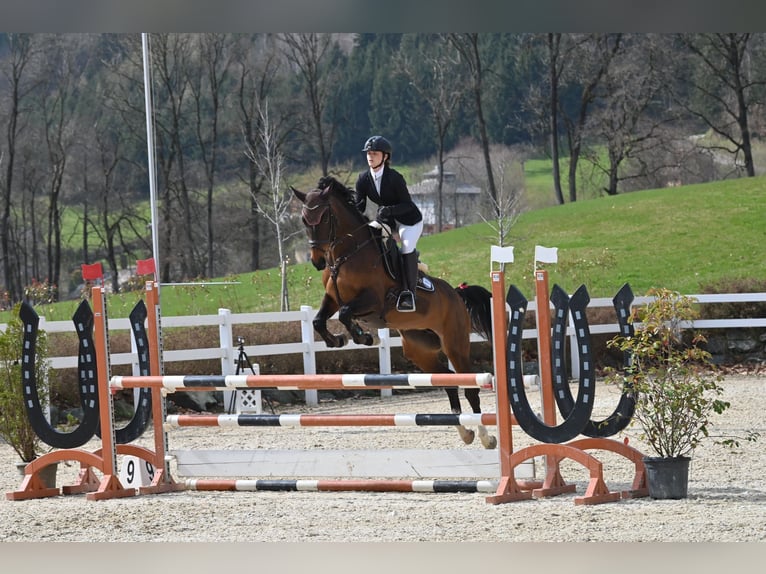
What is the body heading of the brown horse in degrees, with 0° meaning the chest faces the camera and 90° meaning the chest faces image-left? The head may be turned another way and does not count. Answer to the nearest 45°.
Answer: approximately 45°

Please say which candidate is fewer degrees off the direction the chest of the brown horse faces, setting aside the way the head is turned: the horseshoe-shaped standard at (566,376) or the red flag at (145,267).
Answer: the red flag

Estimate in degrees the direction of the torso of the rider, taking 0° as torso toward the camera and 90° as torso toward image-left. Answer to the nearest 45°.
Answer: approximately 45°

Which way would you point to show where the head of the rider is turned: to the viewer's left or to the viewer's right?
to the viewer's left

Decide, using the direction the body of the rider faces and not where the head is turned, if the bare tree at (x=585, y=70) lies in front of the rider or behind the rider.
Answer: behind

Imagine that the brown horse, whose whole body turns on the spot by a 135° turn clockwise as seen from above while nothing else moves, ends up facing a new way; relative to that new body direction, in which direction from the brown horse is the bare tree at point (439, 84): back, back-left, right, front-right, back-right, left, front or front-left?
front

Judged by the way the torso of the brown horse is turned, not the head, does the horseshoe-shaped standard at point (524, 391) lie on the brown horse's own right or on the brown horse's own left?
on the brown horse's own left

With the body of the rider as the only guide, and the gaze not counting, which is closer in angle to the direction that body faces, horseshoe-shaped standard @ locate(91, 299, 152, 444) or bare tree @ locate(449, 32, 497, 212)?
the horseshoe-shaped standard

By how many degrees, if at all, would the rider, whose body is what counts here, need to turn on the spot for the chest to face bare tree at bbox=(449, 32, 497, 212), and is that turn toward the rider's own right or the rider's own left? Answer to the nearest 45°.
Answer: approximately 135° to the rider's own right
